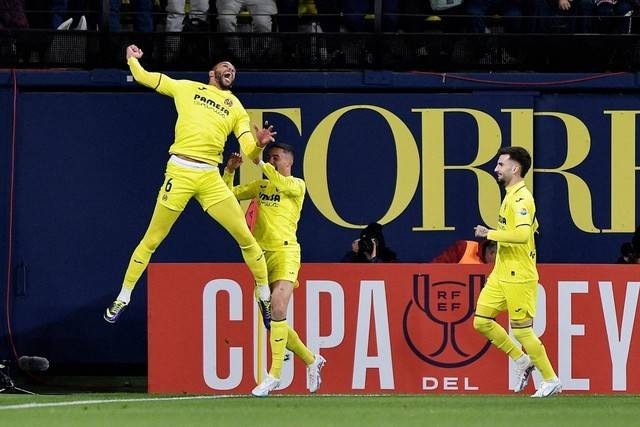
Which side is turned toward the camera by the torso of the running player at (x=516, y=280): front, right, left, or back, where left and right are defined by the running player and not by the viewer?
left

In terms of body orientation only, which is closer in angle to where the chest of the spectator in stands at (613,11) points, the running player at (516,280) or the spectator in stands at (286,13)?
the running player

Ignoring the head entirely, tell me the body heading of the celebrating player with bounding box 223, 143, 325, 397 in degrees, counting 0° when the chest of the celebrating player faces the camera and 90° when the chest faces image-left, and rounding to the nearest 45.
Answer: approximately 45°

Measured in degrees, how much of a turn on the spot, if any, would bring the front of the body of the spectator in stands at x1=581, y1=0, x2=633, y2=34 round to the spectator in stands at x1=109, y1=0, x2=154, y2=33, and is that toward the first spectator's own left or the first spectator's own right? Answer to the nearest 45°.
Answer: approximately 90° to the first spectator's own right

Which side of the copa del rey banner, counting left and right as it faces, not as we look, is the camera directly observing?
front

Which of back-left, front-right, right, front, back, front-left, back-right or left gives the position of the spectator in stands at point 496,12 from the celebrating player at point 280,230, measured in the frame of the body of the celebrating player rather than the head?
back

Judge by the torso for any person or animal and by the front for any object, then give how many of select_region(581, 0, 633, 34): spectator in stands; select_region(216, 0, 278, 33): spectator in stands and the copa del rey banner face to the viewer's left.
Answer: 0

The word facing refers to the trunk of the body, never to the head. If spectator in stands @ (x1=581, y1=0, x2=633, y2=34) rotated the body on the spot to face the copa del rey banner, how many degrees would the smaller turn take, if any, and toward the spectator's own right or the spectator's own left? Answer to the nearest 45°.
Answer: approximately 45° to the spectator's own right

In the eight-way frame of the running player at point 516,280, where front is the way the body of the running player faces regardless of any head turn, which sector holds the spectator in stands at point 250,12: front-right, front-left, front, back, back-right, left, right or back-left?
front-right

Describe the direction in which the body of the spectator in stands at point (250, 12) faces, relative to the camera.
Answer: toward the camera

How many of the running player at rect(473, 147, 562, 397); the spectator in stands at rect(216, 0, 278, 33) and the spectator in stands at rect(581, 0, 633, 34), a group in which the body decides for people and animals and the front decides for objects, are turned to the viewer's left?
1
